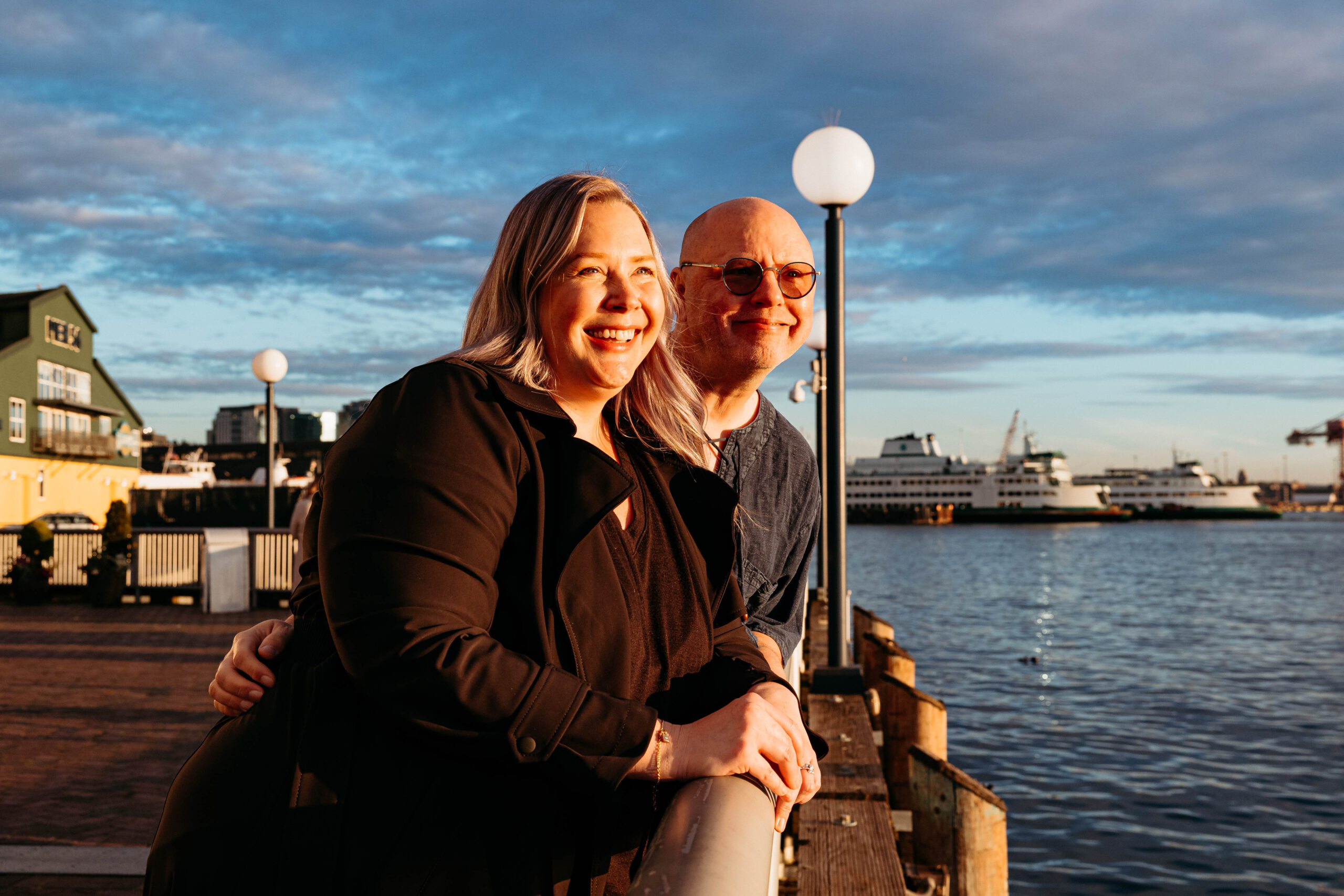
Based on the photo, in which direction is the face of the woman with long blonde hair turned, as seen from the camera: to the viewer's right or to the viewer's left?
to the viewer's right

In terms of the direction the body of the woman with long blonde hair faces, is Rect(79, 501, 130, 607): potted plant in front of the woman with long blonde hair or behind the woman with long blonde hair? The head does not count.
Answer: behind

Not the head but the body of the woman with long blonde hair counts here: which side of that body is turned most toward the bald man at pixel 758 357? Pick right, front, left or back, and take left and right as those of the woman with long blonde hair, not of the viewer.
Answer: left

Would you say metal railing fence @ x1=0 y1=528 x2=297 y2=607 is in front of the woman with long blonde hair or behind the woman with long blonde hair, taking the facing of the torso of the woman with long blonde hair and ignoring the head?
behind

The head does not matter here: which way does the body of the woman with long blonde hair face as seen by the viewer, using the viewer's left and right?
facing the viewer and to the right of the viewer

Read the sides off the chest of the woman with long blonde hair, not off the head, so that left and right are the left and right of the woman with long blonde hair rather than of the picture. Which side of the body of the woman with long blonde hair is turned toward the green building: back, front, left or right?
back

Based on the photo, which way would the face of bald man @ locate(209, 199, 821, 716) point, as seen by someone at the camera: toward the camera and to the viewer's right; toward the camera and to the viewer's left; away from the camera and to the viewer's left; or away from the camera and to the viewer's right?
toward the camera and to the viewer's right

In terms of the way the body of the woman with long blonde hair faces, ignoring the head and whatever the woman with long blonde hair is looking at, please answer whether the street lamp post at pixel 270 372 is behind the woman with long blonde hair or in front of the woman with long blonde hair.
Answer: behind
